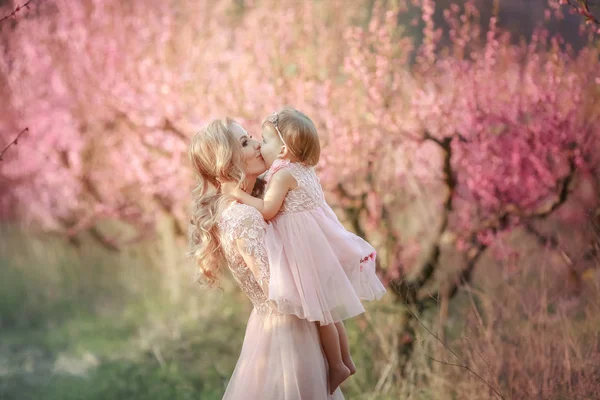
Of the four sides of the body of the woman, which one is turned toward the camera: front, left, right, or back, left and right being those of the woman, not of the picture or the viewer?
right

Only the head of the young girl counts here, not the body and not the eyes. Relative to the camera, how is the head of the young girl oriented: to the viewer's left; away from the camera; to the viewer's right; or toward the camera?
to the viewer's left

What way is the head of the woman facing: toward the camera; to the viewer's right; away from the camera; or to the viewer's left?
to the viewer's right
